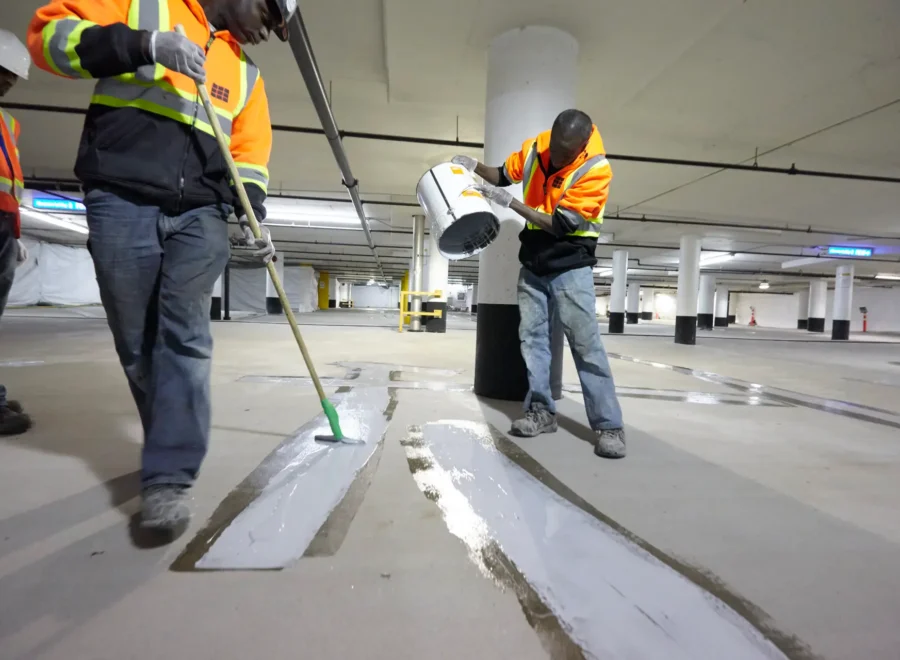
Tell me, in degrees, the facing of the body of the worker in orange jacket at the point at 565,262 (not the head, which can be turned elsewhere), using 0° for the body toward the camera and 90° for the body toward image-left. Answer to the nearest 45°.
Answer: approximately 45°

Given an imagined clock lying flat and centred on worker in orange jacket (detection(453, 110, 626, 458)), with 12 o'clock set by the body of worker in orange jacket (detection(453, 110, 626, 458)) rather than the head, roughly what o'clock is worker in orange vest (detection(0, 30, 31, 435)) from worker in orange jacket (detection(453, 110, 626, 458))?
worker in orange vest (detection(0, 30, 31, 435)) is roughly at 1 o'clock from worker in orange jacket (detection(453, 110, 626, 458)).

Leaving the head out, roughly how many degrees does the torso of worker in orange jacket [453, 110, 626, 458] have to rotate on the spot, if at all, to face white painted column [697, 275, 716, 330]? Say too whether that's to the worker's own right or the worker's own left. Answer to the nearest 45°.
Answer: approximately 135° to the worker's own right

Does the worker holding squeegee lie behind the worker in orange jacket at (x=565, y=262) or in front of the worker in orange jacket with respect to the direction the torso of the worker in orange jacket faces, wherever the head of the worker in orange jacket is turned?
in front

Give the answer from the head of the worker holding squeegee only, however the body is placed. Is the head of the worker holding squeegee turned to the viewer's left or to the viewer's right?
to the viewer's right

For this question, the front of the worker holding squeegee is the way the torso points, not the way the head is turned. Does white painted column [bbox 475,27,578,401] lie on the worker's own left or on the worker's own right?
on the worker's own left

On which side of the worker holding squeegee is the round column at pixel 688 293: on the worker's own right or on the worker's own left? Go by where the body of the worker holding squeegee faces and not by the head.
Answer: on the worker's own left

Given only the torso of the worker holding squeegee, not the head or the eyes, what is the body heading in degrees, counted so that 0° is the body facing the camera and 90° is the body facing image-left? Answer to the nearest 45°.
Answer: approximately 315°
